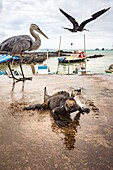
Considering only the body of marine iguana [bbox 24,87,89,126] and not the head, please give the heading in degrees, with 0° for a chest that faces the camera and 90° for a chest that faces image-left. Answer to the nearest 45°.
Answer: approximately 315°
